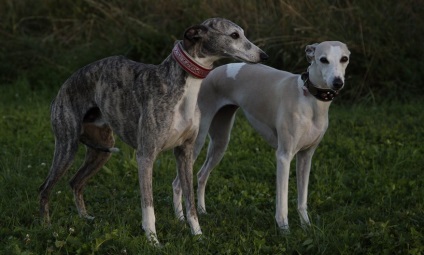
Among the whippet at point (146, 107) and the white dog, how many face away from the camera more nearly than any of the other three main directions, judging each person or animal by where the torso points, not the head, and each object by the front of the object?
0

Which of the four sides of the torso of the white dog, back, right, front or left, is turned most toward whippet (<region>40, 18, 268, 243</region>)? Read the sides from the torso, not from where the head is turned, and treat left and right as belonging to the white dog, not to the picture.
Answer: right

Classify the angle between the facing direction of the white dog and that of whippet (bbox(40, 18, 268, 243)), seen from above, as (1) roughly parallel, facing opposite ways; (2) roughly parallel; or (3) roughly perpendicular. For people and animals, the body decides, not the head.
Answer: roughly parallel

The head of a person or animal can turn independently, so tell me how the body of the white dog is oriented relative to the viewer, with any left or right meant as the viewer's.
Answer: facing the viewer and to the right of the viewer

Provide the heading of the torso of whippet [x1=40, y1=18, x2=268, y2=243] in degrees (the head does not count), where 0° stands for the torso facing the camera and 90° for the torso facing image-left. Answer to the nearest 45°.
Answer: approximately 315°

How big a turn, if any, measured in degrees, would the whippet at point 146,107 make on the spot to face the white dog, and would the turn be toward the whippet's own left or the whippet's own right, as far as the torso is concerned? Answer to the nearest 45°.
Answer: approximately 45° to the whippet's own left
